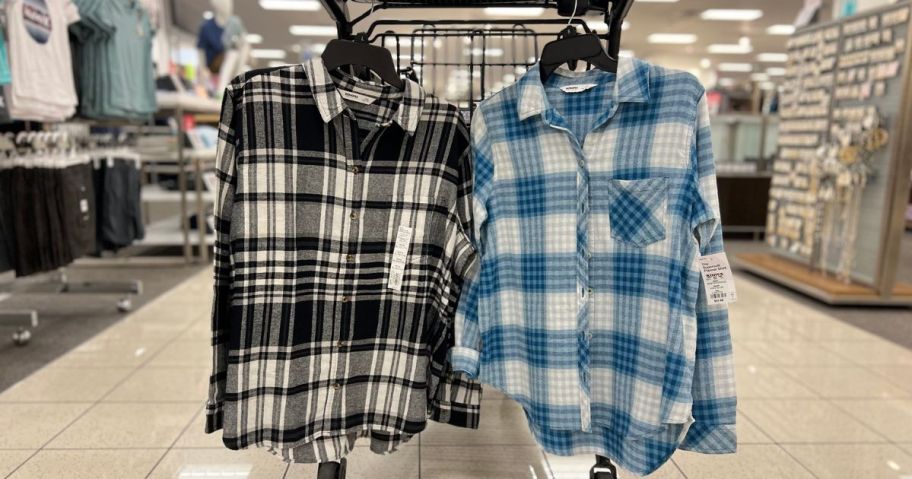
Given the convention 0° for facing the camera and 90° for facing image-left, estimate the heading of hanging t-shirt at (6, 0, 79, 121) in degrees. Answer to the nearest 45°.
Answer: approximately 0°

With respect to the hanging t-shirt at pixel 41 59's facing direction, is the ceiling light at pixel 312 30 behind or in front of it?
behind

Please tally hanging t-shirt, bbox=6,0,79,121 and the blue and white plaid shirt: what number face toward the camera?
2

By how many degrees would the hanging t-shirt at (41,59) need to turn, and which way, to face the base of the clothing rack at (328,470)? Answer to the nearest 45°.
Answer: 0° — it already faces it

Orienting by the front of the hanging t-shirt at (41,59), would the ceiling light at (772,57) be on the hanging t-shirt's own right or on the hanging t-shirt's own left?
on the hanging t-shirt's own left

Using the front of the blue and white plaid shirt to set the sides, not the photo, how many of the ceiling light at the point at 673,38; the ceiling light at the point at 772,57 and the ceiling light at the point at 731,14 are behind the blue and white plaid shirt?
3

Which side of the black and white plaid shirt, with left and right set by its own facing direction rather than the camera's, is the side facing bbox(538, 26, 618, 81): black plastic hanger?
left

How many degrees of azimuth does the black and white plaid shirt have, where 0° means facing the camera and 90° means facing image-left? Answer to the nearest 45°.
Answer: approximately 0°

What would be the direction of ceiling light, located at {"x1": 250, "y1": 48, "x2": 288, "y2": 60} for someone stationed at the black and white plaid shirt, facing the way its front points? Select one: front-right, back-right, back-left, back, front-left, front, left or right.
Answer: back

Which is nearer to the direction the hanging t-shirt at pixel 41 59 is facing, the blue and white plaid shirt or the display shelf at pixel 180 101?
the blue and white plaid shirt

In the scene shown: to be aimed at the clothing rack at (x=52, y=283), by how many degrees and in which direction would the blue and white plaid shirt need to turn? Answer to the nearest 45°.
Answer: approximately 135° to its right
